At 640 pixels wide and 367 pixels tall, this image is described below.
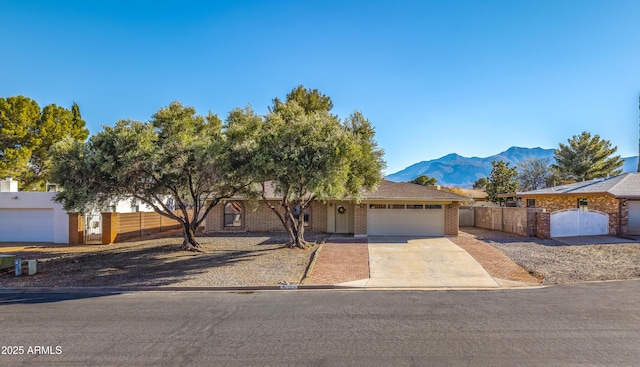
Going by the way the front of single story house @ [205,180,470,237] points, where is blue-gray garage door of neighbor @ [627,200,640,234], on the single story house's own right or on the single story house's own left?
on the single story house's own left

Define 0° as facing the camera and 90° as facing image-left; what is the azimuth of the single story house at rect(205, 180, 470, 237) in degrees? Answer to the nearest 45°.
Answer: approximately 0°

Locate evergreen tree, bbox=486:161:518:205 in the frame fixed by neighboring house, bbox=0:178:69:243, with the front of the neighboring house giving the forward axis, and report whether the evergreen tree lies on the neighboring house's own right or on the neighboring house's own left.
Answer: on the neighboring house's own left

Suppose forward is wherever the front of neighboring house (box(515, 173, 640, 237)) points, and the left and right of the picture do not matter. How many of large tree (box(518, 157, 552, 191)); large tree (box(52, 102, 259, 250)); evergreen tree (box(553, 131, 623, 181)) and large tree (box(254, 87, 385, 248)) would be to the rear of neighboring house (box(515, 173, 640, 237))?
2

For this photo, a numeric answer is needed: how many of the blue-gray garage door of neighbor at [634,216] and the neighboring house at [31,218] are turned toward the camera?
2

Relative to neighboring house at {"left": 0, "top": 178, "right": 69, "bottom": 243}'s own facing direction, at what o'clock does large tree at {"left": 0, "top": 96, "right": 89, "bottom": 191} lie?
The large tree is roughly at 6 o'clock from the neighboring house.

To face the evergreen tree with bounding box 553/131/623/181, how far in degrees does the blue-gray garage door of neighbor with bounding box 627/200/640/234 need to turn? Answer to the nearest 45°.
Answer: approximately 180°
